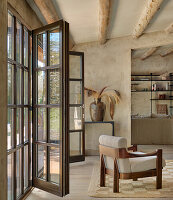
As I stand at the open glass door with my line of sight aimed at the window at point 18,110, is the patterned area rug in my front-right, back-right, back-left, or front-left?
back-left

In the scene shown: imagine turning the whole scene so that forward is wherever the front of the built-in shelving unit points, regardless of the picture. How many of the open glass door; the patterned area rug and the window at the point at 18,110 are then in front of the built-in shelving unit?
3

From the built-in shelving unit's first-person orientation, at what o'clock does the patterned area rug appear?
The patterned area rug is roughly at 12 o'clock from the built-in shelving unit.

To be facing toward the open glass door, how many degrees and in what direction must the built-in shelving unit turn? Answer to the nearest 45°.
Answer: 0° — it already faces it

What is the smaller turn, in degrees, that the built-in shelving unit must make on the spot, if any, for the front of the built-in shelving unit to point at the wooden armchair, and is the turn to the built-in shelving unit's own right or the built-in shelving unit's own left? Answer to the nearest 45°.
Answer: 0° — it already faces it

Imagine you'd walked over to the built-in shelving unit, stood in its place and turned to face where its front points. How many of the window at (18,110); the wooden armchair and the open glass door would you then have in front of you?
3

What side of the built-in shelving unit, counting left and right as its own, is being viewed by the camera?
front

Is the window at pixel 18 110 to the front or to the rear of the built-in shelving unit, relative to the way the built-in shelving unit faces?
to the front

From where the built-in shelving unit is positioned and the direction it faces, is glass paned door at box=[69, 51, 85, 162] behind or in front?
in front
